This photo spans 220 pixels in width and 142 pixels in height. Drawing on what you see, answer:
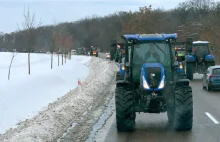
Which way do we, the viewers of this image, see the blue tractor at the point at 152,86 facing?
facing the viewer

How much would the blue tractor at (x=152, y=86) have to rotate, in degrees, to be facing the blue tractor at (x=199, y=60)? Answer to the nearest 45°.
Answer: approximately 180°

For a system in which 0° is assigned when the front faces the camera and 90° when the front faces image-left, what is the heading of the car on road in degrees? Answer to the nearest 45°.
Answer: approximately 135°
